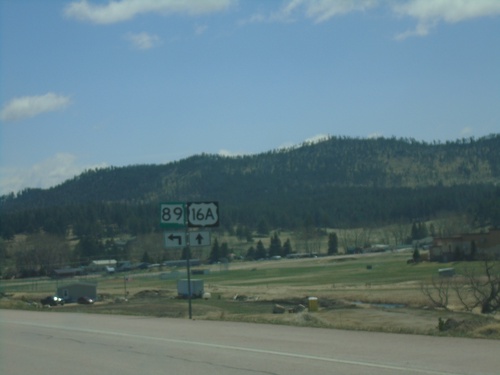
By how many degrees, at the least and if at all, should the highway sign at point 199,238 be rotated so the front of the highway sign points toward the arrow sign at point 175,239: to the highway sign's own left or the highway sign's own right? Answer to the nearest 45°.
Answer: approximately 90° to the highway sign's own right

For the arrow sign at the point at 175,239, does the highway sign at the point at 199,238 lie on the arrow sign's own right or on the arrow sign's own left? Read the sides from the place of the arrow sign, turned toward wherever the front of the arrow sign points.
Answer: on the arrow sign's own left

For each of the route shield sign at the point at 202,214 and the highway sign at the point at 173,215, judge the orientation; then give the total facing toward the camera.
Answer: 2

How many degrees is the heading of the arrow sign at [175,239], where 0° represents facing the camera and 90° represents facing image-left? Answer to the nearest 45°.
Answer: approximately 0°

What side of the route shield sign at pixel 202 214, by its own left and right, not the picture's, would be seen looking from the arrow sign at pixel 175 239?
right

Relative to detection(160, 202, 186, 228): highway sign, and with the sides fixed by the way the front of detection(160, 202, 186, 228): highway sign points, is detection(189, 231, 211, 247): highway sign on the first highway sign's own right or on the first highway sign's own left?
on the first highway sign's own left

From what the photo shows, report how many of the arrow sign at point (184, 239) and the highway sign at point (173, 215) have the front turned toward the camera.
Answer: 2

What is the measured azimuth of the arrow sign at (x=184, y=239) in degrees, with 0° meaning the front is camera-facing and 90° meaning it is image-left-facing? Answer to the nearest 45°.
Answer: approximately 0°
